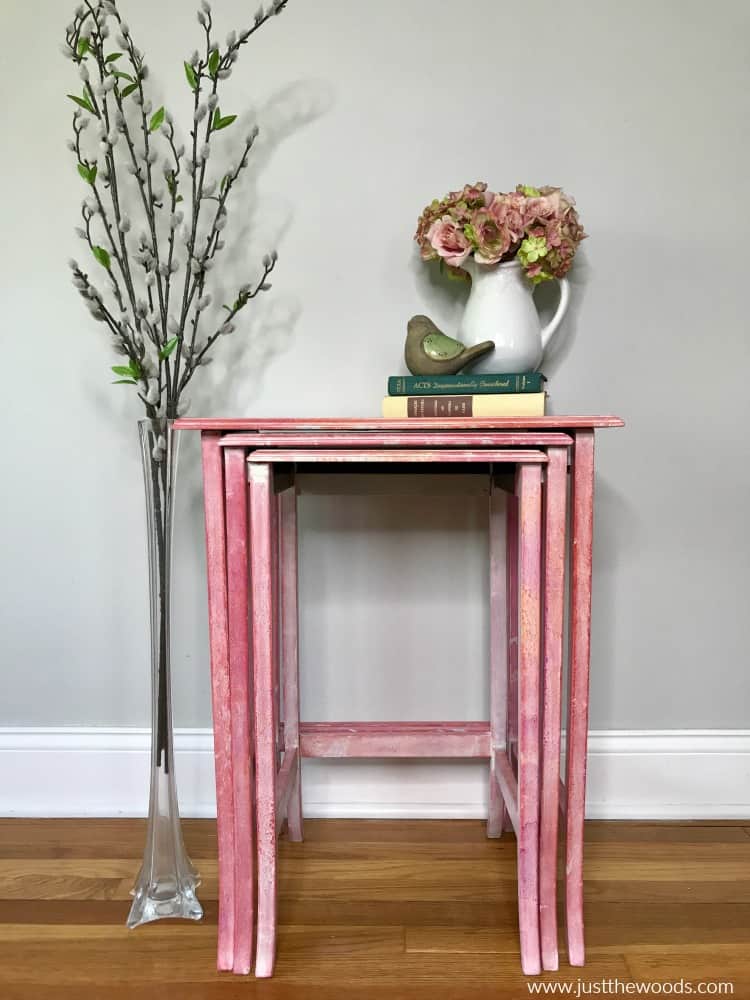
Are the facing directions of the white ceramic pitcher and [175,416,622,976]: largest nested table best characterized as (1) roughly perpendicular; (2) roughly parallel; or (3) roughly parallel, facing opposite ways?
roughly perpendicular

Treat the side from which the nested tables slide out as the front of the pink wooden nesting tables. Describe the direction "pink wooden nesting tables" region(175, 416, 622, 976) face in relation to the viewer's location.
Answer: facing the viewer

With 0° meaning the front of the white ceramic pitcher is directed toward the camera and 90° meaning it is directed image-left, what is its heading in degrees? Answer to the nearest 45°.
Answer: approximately 90°
